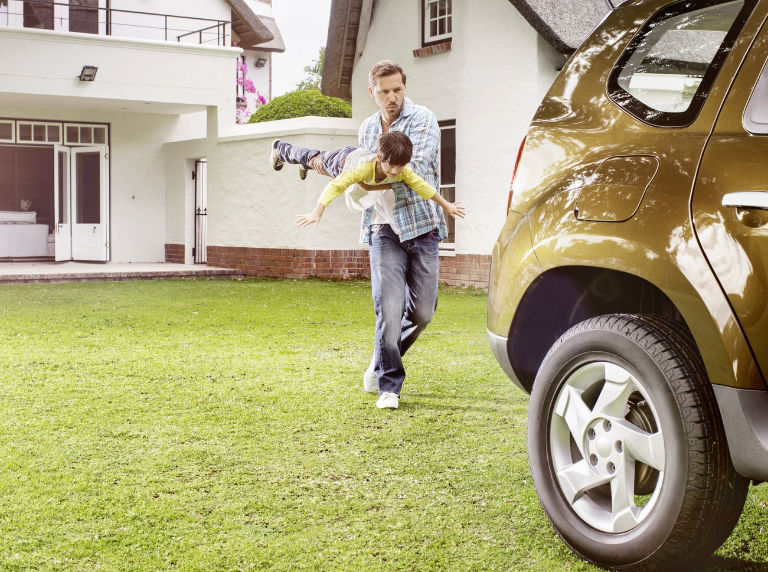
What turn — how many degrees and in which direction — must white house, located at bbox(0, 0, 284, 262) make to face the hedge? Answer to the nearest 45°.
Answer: approximately 135° to its left

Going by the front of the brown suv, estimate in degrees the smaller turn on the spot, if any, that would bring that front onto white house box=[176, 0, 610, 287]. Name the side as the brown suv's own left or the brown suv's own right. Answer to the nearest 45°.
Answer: approximately 135° to the brown suv's own left

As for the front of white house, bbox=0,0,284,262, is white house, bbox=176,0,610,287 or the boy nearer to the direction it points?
the boy

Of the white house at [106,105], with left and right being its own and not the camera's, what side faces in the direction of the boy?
front

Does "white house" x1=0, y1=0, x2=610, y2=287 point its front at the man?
yes

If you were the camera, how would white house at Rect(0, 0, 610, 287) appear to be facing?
facing the viewer

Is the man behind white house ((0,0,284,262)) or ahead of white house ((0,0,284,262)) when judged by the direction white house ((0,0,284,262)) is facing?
ahead

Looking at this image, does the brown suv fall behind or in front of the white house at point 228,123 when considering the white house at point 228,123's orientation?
in front

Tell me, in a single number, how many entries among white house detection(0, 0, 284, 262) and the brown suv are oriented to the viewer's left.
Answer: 0
